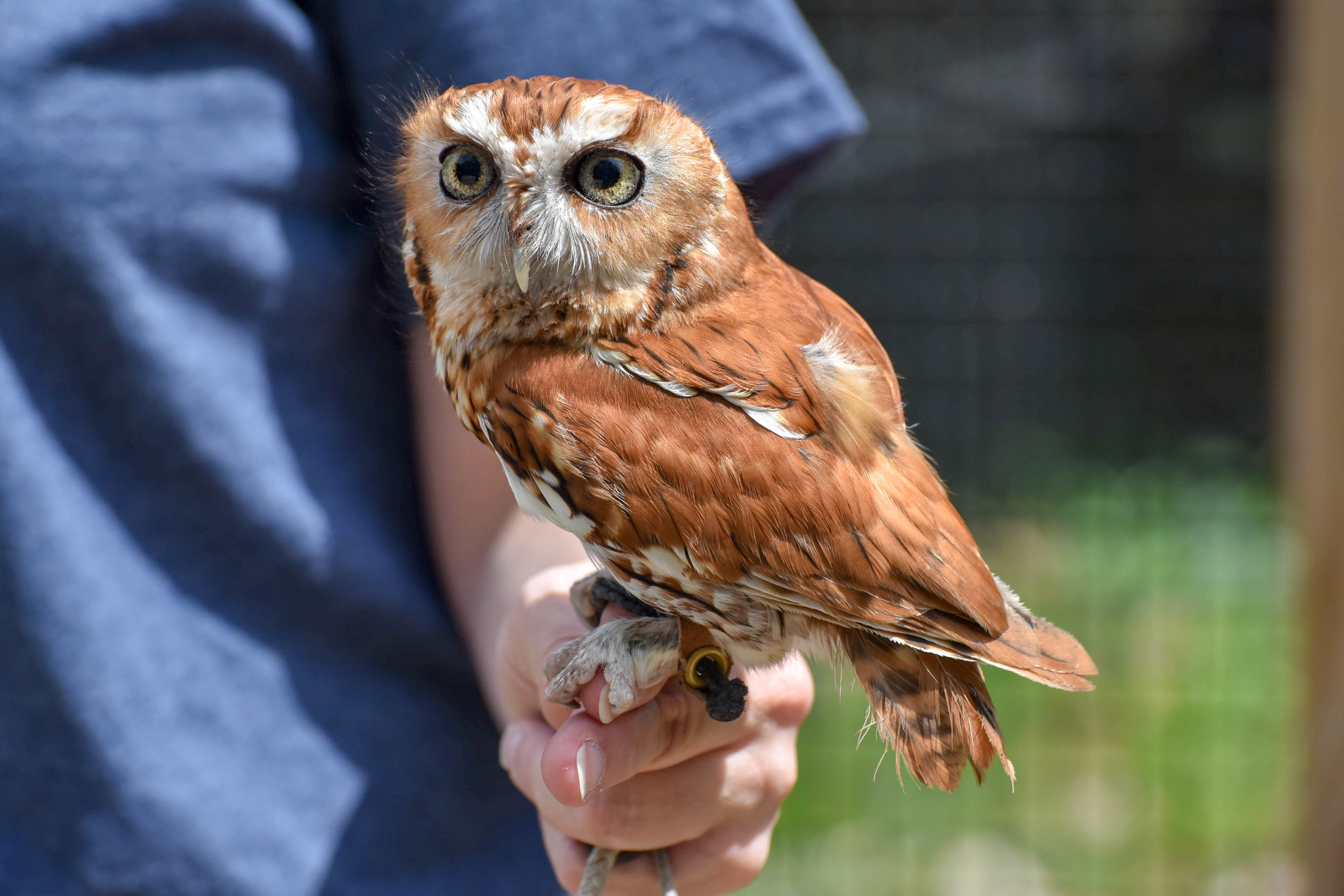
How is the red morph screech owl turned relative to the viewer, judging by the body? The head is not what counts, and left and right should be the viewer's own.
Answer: facing to the left of the viewer

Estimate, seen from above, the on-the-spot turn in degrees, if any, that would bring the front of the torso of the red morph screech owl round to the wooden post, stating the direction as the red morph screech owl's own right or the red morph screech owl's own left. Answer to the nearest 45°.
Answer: approximately 135° to the red morph screech owl's own right
